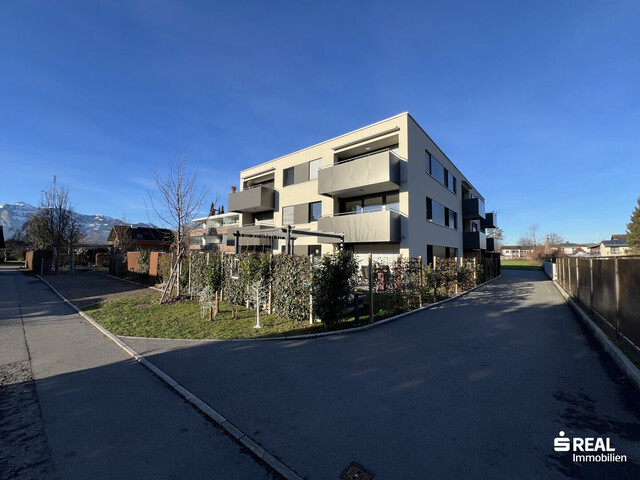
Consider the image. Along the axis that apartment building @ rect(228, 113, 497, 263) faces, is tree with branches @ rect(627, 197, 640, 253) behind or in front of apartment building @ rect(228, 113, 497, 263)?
behind

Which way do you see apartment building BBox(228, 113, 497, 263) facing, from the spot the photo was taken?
facing the viewer and to the left of the viewer

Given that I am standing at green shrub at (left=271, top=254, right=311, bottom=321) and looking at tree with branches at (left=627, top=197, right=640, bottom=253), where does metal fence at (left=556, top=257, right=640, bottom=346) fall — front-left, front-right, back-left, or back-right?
front-right

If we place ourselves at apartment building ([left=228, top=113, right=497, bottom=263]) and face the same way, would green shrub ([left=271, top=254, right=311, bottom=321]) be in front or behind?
in front

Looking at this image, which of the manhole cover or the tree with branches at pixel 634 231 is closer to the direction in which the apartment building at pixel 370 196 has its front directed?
the manhole cover

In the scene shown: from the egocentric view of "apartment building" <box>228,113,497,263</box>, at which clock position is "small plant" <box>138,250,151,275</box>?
The small plant is roughly at 1 o'clock from the apartment building.

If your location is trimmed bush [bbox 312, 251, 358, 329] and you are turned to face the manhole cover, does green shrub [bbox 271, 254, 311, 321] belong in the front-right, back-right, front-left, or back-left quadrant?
back-right

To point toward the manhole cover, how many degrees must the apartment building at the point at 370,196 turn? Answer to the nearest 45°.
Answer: approximately 45° to its left

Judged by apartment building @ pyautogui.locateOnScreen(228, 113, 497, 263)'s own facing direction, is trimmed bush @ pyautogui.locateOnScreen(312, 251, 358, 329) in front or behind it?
in front

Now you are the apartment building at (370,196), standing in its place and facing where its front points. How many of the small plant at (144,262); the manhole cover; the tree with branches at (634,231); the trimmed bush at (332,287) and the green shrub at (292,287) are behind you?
1
